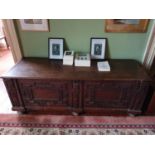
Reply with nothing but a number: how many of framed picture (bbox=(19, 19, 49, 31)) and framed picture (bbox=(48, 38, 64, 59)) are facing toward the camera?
2

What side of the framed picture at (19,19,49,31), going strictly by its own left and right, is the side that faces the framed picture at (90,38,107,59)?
left

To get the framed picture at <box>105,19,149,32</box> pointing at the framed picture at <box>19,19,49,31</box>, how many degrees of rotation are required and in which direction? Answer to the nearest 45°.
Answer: approximately 90° to its right

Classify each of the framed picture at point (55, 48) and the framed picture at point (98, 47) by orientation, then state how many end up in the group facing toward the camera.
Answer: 2

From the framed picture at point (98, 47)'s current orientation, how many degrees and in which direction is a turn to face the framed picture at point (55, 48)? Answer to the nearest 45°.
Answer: approximately 90° to its right

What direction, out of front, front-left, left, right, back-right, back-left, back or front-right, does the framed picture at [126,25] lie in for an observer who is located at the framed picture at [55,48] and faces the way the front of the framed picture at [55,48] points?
left

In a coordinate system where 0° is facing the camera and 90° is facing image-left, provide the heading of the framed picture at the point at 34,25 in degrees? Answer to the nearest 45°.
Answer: approximately 0°

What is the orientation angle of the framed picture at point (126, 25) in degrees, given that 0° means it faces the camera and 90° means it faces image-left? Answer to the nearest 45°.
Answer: approximately 0°

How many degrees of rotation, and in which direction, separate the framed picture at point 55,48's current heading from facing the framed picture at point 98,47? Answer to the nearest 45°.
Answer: approximately 90° to its left
